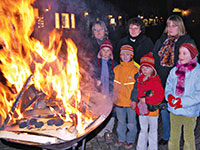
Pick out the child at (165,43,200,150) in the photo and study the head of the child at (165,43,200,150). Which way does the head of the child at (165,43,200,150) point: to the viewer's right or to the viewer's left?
to the viewer's left

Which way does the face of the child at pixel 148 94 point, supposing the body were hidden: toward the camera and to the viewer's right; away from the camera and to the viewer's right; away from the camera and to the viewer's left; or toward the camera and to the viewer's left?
toward the camera and to the viewer's left

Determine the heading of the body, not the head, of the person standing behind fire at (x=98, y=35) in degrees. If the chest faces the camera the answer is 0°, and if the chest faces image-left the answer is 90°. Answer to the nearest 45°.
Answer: approximately 45°

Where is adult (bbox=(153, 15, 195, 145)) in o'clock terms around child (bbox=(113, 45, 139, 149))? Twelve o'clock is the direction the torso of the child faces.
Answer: The adult is roughly at 9 o'clock from the child.

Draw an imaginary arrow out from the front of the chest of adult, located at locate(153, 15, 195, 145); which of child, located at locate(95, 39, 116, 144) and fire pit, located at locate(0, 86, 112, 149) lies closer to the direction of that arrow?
the fire pit

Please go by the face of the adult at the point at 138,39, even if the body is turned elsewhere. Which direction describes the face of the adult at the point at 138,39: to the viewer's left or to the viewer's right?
to the viewer's left

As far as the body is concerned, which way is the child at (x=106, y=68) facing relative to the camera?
toward the camera

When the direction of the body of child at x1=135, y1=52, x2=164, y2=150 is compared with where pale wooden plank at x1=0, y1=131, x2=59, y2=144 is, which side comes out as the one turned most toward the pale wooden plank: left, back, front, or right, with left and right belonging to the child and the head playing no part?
front

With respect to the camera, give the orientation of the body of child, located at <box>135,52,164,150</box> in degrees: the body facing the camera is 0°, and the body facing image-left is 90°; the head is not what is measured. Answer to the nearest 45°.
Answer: approximately 45°

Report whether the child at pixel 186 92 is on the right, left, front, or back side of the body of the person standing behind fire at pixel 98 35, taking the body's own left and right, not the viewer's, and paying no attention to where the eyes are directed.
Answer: left

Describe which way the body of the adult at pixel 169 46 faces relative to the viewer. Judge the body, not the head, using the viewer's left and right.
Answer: facing the viewer and to the left of the viewer

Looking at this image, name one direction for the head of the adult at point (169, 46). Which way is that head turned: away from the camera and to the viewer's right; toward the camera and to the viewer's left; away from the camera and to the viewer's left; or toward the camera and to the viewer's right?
toward the camera and to the viewer's left

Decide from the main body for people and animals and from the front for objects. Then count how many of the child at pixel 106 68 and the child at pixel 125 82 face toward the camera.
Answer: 2
